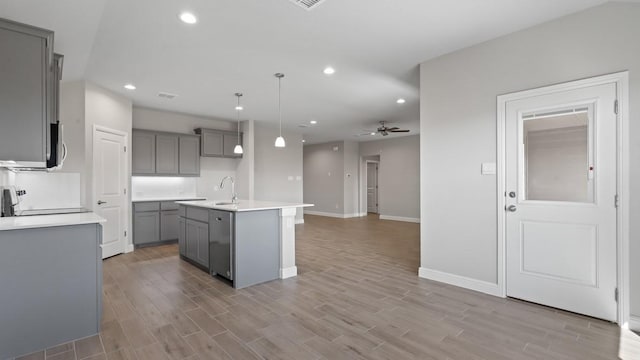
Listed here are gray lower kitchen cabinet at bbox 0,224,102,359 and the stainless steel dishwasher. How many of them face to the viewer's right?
1

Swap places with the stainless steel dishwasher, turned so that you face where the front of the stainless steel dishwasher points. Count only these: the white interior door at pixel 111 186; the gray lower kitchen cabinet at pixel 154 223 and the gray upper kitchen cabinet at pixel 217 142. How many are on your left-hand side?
0

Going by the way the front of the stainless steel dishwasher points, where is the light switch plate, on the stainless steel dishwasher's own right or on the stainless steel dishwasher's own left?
on the stainless steel dishwasher's own left

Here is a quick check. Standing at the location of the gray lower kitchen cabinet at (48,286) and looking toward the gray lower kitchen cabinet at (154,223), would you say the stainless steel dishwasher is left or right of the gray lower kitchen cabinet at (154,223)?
right

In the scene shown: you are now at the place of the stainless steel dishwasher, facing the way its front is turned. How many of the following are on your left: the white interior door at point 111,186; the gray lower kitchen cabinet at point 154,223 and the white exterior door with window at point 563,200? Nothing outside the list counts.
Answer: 1

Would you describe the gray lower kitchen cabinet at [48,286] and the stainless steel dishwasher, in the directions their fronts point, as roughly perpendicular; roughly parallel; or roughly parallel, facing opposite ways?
roughly parallel, facing opposite ways

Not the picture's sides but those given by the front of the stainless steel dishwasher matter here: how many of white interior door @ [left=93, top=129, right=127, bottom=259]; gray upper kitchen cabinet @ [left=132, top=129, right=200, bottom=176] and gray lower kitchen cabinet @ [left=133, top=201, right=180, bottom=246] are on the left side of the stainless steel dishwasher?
0

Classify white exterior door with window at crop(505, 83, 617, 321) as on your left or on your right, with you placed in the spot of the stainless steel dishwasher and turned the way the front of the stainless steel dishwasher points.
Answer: on your left

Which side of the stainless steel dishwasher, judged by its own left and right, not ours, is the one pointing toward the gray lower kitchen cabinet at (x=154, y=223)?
right

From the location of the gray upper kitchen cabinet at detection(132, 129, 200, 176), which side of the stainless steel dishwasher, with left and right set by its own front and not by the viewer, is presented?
right

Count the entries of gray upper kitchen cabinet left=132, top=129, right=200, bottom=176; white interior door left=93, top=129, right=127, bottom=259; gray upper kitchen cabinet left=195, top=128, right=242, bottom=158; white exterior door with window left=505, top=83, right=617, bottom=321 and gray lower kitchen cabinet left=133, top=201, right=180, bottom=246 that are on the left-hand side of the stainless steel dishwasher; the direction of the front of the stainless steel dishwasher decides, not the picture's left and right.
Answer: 1

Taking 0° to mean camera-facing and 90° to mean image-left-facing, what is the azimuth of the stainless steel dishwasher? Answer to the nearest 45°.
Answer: approximately 45°

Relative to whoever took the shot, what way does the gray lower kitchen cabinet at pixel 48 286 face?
facing to the right of the viewer
